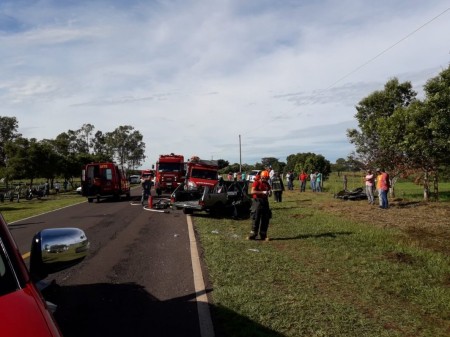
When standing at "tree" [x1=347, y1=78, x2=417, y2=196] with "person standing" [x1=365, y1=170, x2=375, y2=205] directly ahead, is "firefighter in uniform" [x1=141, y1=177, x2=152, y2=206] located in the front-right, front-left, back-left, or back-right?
front-right

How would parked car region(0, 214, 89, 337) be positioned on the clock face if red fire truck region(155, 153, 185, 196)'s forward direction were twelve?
The parked car is roughly at 12 o'clock from the red fire truck.

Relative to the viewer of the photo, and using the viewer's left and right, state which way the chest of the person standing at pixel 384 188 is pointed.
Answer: facing to the left of the viewer

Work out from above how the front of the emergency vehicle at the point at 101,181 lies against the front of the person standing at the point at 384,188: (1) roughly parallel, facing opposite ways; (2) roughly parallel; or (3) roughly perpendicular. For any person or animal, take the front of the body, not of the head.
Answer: roughly perpendicular

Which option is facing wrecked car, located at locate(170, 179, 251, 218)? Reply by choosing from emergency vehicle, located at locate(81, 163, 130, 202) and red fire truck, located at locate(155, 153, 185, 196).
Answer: the red fire truck

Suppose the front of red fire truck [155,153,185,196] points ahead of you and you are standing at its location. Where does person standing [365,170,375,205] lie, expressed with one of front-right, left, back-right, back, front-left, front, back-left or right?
front-left

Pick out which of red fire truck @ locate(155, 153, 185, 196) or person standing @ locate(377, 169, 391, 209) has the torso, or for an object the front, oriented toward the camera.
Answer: the red fire truck

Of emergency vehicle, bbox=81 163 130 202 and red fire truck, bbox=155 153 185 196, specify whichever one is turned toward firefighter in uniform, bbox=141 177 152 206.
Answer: the red fire truck

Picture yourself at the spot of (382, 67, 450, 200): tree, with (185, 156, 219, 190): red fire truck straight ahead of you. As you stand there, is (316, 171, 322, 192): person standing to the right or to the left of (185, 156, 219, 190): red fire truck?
right
